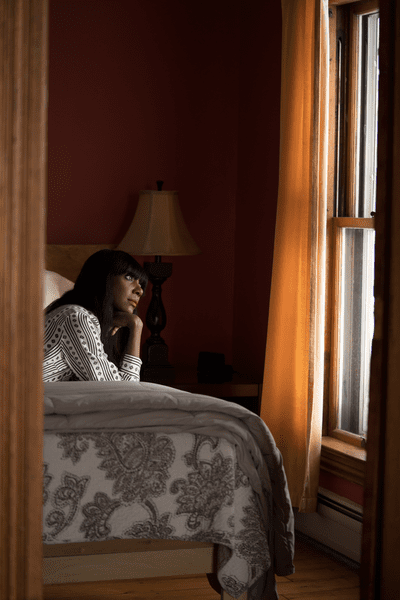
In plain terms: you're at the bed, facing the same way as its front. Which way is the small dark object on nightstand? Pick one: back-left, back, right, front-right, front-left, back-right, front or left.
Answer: back

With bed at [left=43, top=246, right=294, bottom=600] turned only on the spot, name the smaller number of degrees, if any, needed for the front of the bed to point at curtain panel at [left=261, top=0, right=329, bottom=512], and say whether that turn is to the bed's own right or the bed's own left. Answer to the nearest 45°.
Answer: approximately 135° to the bed's own left

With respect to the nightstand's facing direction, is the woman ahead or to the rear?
ahead

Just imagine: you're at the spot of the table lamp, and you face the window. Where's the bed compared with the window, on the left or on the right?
right

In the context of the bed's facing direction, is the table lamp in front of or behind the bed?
behind

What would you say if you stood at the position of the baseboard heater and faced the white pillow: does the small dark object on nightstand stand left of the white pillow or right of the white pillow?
right

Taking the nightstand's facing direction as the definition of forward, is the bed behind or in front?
in front

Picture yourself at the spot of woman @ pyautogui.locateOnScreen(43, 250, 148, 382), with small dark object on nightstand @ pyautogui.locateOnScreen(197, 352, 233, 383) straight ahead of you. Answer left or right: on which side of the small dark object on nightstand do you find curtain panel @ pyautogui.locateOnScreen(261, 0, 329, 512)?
right

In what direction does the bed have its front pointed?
toward the camera

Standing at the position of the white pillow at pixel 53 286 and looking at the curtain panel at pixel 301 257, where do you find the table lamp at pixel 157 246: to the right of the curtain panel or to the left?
left

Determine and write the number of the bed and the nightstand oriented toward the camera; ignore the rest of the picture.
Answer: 2

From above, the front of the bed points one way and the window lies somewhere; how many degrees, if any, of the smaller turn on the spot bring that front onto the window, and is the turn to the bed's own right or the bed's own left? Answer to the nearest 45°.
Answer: approximately 135° to the bed's own left
